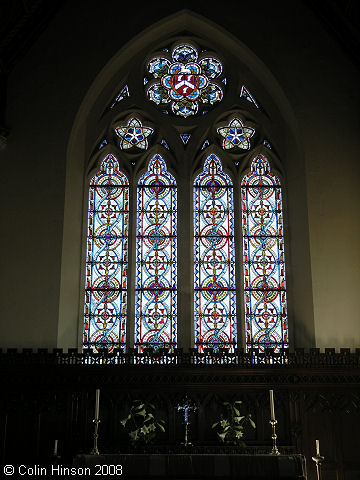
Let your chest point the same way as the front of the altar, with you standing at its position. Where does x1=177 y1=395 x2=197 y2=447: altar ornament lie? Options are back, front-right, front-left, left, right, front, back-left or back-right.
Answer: back

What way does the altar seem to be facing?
toward the camera
